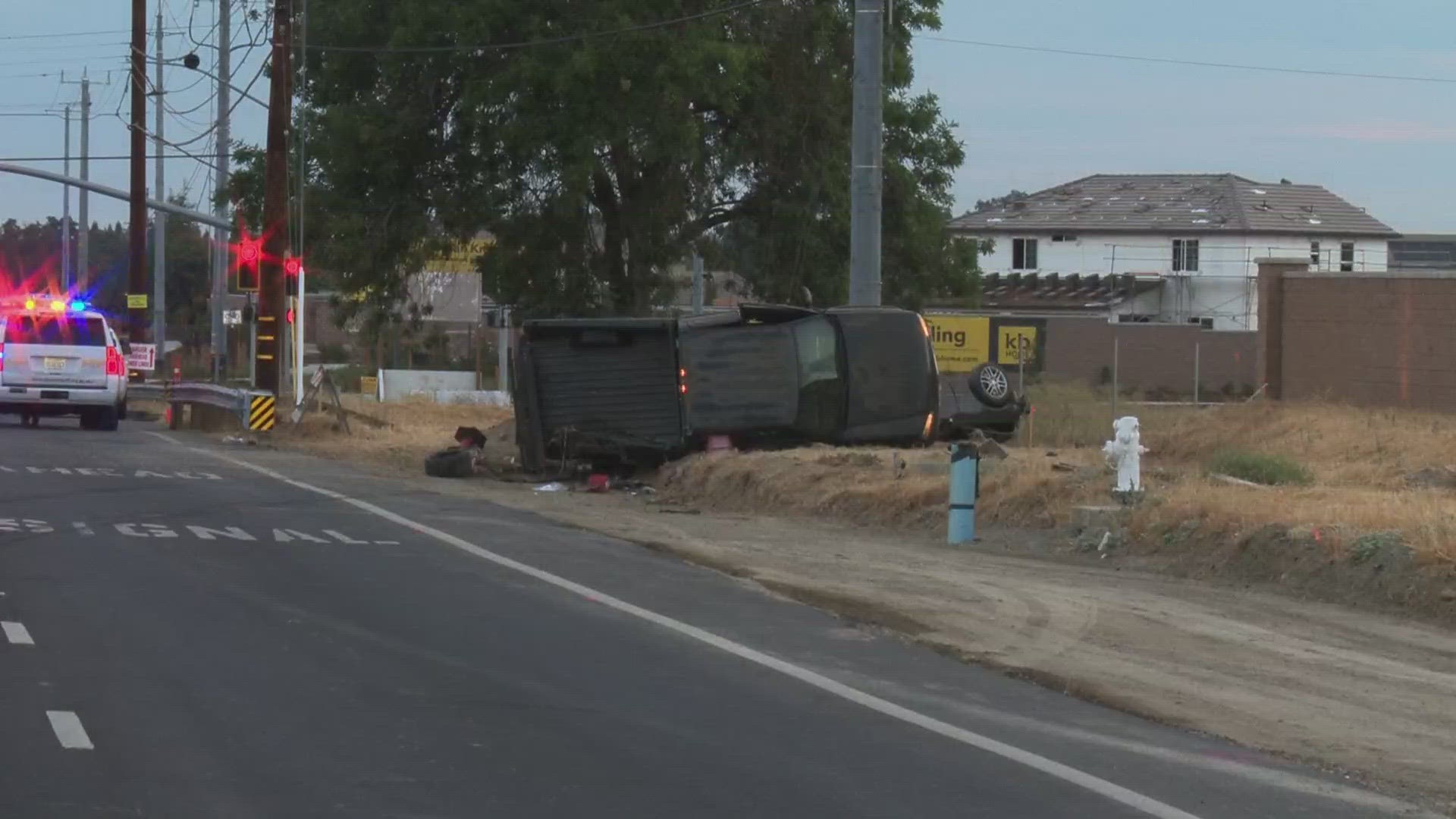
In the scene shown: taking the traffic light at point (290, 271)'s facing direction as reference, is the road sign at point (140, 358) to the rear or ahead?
to the rear

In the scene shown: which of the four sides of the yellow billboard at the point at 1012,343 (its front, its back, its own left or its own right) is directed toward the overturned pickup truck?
front

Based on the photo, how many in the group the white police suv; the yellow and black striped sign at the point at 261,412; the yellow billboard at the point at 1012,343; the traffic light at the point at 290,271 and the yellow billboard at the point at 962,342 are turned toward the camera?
4

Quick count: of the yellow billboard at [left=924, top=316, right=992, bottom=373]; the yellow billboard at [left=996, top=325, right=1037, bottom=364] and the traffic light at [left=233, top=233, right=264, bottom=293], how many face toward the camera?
3

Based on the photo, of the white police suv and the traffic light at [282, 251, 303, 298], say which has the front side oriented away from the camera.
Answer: the white police suv

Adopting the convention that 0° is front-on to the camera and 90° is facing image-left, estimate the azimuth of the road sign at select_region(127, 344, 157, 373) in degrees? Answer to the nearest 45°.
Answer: approximately 0°

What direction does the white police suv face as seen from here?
away from the camera

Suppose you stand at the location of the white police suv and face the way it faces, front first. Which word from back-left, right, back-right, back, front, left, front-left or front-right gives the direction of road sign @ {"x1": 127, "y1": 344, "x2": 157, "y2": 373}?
front

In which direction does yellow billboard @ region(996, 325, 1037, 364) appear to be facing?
toward the camera

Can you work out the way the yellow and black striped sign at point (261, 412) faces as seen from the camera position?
facing the viewer

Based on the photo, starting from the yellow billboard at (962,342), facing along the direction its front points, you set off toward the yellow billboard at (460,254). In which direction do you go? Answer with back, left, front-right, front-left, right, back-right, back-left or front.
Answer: right

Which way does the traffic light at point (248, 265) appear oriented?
toward the camera
